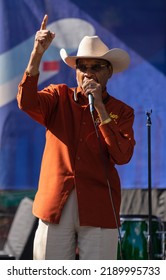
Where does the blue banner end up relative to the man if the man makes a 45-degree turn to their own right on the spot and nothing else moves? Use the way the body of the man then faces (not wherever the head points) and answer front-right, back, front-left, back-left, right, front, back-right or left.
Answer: back-right

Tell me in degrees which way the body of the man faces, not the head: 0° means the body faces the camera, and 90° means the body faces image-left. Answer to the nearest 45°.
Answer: approximately 0°
